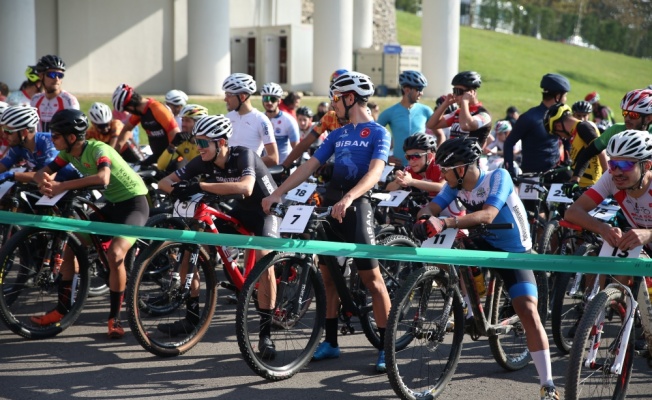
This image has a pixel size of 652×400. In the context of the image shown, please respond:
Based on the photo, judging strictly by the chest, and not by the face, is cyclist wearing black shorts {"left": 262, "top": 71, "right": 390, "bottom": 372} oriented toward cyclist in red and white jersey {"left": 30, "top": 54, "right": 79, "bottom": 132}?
no

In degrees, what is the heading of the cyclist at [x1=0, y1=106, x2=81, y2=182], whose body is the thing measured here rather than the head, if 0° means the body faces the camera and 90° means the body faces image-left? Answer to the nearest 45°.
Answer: approximately 45°

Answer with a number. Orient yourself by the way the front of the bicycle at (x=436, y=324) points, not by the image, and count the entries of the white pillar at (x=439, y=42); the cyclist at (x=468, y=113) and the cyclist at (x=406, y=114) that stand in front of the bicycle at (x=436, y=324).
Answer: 0

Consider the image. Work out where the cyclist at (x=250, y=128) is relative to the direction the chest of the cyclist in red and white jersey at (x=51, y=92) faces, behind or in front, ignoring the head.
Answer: in front

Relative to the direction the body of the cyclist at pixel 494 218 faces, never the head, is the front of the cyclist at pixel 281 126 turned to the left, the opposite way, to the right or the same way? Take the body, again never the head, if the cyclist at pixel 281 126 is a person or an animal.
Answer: the same way

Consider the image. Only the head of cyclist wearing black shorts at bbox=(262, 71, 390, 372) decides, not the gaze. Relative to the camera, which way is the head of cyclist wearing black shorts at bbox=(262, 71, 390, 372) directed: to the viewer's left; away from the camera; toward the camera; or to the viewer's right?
to the viewer's left

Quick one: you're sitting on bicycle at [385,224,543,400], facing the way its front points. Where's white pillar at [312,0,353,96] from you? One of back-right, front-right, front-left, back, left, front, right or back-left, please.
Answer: back-right

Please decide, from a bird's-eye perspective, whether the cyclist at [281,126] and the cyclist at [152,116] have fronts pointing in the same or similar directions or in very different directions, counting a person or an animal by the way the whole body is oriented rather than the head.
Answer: same or similar directions

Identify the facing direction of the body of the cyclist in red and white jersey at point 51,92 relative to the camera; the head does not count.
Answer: toward the camera

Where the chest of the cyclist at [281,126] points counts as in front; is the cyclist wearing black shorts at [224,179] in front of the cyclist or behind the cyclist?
in front

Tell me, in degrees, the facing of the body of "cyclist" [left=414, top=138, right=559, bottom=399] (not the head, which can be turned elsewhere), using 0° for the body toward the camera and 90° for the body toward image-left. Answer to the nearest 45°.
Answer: approximately 45°

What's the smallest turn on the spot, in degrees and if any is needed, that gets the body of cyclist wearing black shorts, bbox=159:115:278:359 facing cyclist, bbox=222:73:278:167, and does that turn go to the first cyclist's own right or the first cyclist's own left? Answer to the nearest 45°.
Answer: approximately 135° to the first cyclist's own right

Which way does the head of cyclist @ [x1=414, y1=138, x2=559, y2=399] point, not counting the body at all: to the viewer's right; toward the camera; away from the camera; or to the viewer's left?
to the viewer's left

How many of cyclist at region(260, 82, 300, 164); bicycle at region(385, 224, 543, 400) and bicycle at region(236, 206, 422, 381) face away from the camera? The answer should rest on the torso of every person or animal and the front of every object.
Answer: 0

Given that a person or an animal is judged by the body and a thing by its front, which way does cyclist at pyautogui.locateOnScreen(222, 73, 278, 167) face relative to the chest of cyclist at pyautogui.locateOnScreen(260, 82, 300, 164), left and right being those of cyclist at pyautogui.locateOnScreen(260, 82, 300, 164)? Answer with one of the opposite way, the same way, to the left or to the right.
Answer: the same way

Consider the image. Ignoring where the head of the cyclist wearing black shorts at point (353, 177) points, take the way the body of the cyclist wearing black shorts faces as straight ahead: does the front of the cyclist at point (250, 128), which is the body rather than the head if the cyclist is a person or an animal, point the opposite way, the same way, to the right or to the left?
the same way
